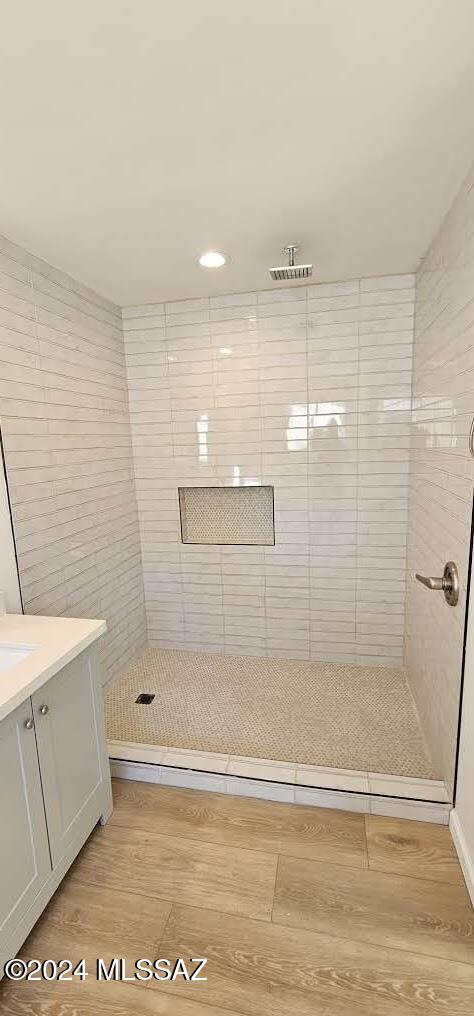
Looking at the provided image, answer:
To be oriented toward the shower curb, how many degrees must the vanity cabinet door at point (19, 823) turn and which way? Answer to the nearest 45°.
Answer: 0° — it already faces it

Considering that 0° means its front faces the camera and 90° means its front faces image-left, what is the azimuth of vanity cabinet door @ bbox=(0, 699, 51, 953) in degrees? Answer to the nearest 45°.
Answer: approximately 270°
